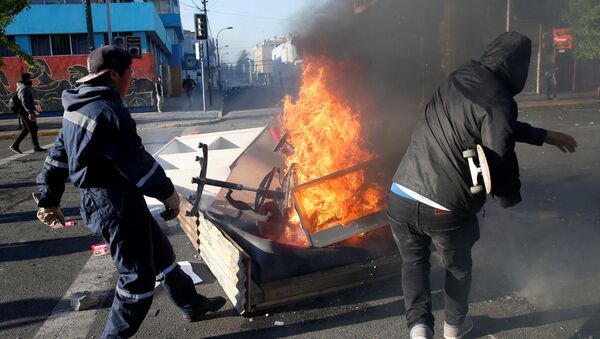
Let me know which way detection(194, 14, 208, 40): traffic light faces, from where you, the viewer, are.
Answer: facing the viewer

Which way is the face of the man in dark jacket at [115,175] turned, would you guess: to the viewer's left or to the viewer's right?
to the viewer's right

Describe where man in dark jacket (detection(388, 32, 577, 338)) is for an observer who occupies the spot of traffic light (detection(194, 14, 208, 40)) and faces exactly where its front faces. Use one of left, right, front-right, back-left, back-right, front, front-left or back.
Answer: front

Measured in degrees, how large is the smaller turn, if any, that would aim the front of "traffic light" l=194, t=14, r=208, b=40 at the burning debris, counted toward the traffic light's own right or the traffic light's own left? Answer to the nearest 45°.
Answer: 0° — it already faces it

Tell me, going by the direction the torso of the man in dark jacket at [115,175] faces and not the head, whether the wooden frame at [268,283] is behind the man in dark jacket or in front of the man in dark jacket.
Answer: in front

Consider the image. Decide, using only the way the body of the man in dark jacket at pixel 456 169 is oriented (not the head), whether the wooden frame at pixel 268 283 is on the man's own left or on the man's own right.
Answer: on the man's own left

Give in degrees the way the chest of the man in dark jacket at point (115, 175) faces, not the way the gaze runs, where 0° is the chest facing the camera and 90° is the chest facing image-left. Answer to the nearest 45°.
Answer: approximately 225°

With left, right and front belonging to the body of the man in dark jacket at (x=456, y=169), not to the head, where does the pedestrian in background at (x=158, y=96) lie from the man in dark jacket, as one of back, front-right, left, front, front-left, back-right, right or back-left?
left

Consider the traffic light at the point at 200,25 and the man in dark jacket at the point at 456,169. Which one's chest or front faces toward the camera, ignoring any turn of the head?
the traffic light
